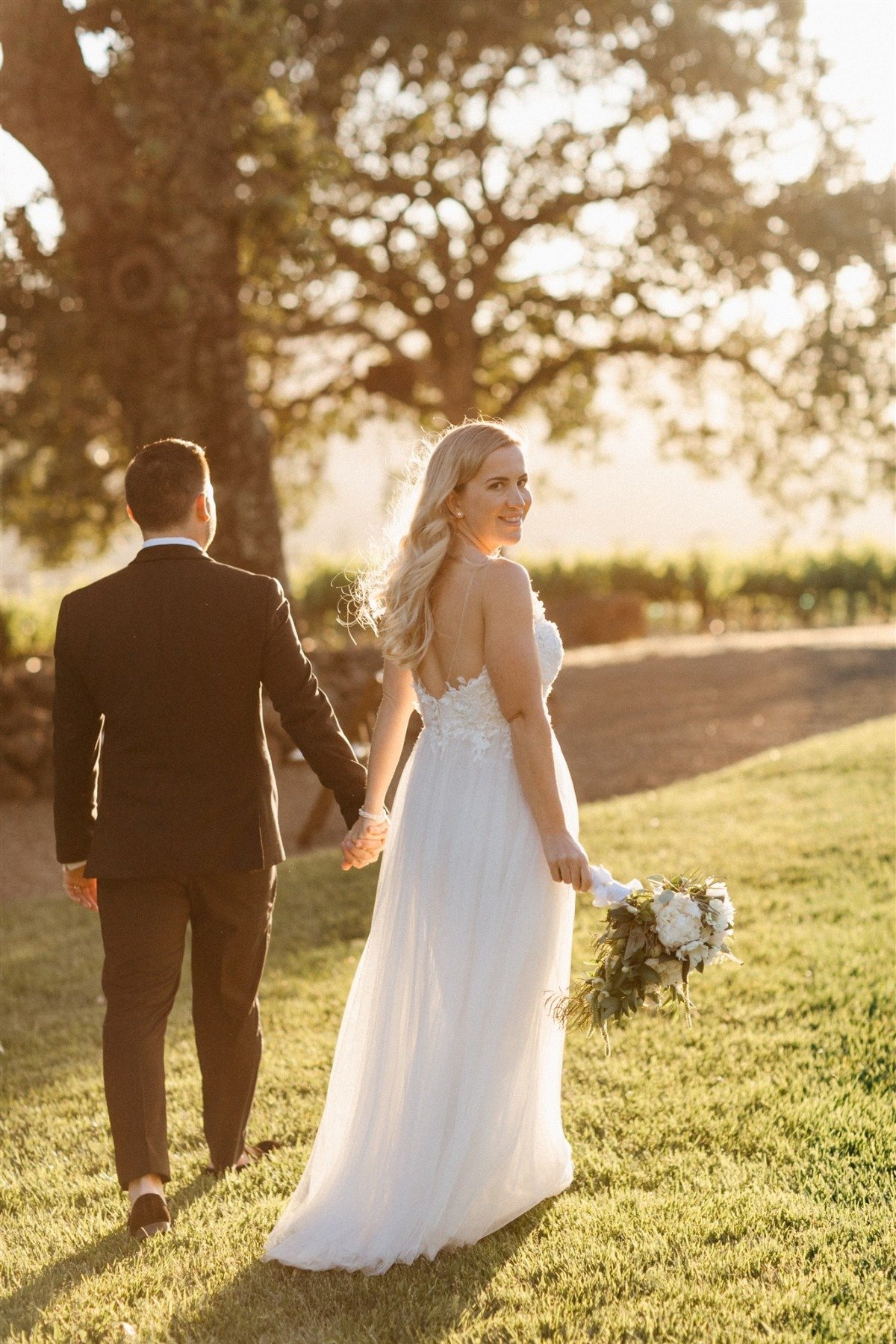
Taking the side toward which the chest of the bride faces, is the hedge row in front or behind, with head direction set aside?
in front

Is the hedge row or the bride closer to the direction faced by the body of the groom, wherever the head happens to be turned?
the hedge row

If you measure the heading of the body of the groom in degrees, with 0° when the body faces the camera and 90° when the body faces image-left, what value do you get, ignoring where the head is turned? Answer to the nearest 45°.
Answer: approximately 180°

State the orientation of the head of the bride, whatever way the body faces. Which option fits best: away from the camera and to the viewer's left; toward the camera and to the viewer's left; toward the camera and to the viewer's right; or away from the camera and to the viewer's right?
toward the camera and to the viewer's right

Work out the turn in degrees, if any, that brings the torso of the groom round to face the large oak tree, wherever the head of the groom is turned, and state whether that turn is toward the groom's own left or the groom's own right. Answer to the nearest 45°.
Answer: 0° — they already face it

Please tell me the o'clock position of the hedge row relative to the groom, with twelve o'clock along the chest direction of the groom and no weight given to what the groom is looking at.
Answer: The hedge row is roughly at 1 o'clock from the groom.

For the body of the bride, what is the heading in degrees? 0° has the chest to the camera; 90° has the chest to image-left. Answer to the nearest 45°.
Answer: approximately 225°

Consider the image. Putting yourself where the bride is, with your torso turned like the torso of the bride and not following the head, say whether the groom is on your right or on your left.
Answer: on your left

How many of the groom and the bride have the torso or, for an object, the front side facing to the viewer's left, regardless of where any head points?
0

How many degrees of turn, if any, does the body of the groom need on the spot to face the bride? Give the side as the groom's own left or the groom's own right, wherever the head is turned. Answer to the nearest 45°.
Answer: approximately 90° to the groom's own right

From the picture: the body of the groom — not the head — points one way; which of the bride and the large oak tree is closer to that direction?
the large oak tree

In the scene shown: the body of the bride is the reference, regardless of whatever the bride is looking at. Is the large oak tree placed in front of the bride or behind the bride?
in front
